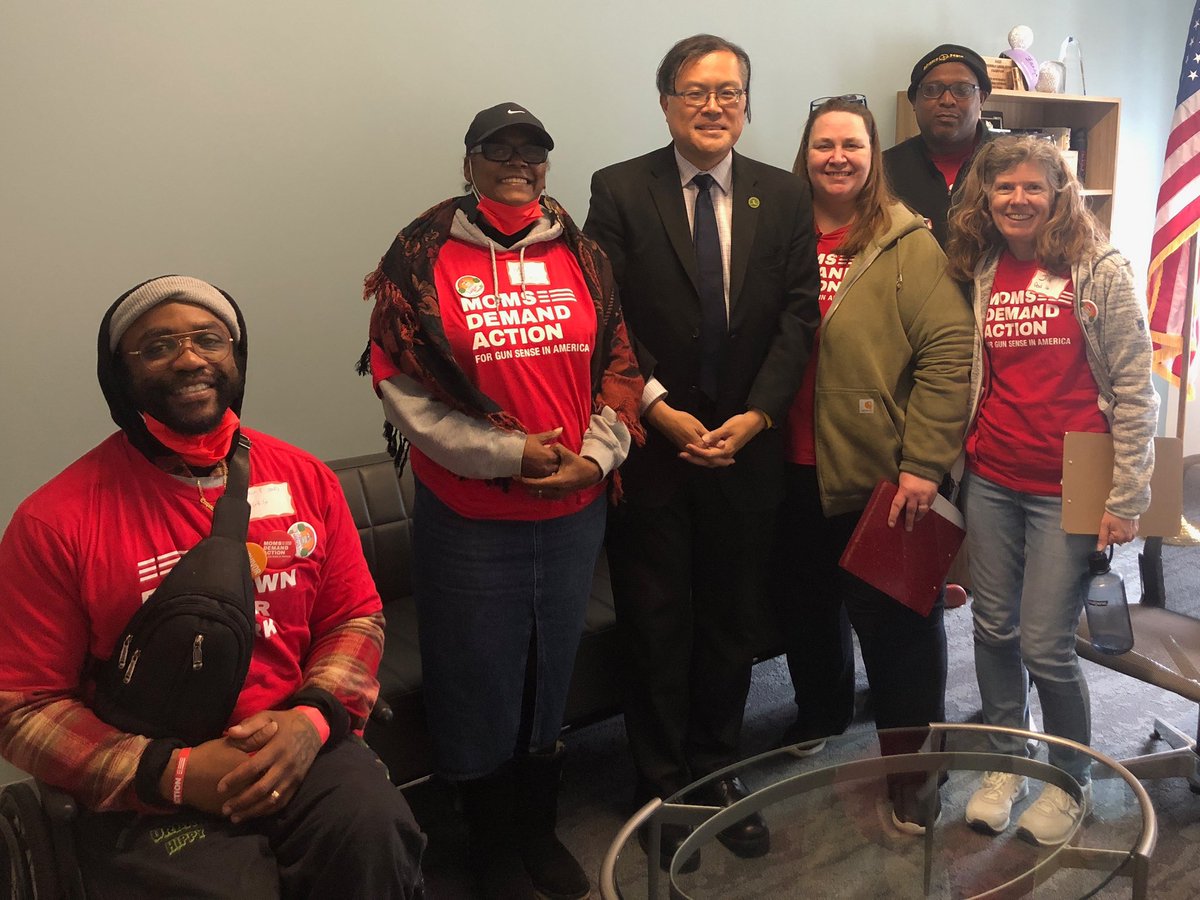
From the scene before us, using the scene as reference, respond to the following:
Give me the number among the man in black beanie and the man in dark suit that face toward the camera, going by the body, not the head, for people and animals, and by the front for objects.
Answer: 2

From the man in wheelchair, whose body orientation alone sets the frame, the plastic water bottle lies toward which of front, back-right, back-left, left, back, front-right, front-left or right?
front-left

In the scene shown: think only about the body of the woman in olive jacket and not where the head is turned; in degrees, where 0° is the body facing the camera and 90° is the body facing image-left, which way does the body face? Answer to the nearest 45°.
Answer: approximately 45°

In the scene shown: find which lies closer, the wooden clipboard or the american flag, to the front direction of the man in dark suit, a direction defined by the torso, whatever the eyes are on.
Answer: the wooden clipboard

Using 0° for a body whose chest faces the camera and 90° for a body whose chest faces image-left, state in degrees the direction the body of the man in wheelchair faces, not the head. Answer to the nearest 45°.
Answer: approximately 315°

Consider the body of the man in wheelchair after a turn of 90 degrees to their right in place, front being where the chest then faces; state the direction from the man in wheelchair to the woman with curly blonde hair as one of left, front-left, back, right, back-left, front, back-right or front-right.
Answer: back-left

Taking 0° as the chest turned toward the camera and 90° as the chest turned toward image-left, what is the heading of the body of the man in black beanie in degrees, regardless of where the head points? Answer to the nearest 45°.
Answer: approximately 0°

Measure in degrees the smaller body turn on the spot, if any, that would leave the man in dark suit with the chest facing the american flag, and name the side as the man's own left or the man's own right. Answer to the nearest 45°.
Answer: approximately 135° to the man's own left

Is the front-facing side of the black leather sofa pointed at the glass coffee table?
yes

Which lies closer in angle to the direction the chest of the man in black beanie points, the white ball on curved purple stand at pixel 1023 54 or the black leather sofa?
the black leather sofa
